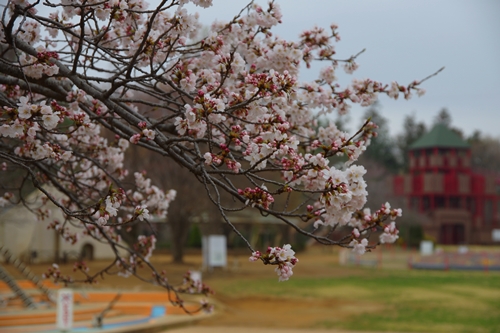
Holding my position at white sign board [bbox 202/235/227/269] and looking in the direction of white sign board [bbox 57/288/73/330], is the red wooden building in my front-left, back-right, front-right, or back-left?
back-left

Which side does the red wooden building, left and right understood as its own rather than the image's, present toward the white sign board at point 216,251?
front

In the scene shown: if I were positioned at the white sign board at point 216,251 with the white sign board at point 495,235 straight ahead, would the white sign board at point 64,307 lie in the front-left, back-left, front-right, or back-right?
back-right

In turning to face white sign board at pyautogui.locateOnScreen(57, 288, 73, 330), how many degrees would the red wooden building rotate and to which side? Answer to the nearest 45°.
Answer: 0° — it already faces it

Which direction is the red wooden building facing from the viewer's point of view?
toward the camera
